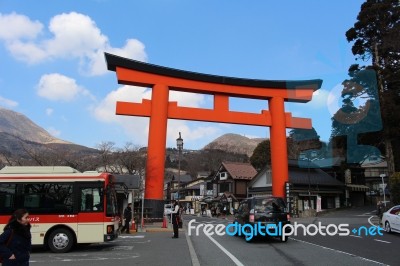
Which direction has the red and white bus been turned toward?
to the viewer's right

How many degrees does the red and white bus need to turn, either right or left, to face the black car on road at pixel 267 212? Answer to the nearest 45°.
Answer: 0° — it already faces it

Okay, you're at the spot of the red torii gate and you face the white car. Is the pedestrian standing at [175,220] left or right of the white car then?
right

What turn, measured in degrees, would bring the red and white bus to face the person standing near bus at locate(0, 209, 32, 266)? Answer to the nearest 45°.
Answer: approximately 90° to its right

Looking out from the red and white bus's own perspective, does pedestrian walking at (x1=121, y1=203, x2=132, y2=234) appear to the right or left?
on its left

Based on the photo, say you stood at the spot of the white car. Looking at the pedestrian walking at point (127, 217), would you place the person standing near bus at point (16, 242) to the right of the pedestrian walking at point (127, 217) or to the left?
left

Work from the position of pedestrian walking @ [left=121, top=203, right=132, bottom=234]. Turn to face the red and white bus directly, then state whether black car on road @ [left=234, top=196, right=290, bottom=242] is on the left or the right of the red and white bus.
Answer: left
